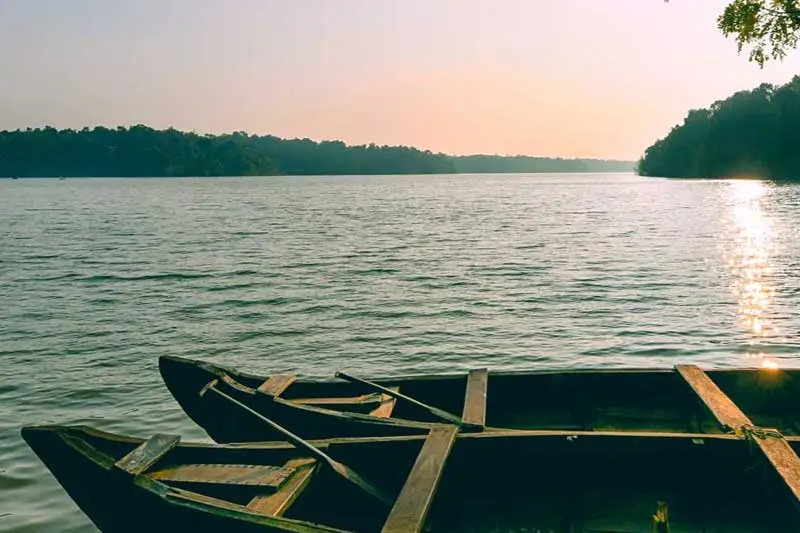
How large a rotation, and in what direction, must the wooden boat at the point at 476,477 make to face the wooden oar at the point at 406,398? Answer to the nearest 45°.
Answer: approximately 90° to its right

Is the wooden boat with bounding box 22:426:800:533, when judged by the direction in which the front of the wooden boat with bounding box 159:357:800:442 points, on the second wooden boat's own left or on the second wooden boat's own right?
on the second wooden boat's own left

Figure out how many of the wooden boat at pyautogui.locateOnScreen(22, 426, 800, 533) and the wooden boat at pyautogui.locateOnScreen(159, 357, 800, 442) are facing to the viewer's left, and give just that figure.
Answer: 2

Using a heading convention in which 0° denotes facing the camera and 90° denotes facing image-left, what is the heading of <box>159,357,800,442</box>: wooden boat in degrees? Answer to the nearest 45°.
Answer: approximately 90°

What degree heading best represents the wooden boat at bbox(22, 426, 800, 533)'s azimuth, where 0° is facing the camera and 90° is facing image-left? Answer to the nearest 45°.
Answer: approximately 90°

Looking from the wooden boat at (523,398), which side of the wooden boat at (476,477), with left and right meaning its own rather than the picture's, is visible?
right

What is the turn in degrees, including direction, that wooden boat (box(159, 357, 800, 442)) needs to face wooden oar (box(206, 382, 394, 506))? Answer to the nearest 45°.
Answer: approximately 45° to its left
